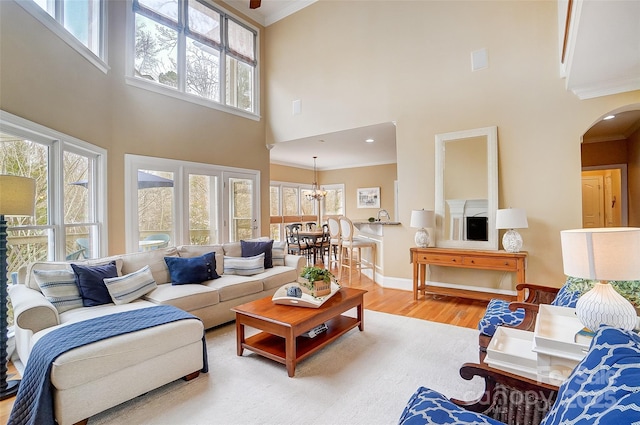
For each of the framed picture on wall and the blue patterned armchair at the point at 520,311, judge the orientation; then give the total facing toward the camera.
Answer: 1

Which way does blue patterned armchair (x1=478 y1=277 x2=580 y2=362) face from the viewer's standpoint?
to the viewer's left

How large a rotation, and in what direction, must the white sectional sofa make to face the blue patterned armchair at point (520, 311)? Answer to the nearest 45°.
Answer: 0° — it already faces it

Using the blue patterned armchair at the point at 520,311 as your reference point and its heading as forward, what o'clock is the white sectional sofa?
The white sectional sofa is roughly at 11 o'clock from the blue patterned armchair.

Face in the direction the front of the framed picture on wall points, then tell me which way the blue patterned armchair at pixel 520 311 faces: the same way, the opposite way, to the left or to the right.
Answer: to the right

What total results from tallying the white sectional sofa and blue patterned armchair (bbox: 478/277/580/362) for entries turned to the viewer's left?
1
